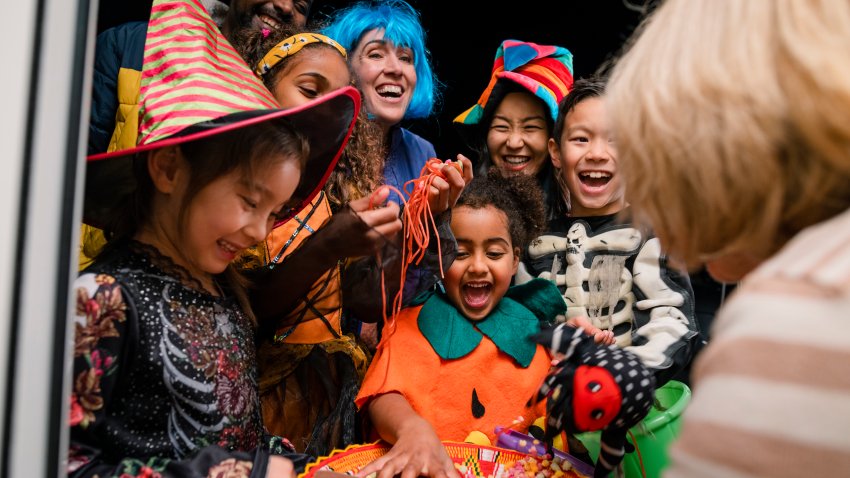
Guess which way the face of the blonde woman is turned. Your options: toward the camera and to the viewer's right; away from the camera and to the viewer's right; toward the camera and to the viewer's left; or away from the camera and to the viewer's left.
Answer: away from the camera and to the viewer's left

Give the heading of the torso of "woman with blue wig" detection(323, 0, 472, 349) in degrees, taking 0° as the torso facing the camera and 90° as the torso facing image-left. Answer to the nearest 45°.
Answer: approximately 0°

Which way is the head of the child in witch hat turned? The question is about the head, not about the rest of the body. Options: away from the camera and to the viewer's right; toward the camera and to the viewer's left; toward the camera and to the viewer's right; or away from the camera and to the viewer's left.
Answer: toward the camera and to the viewer's right

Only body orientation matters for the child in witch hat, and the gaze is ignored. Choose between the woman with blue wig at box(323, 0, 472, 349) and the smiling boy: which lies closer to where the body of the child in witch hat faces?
the smiling boy

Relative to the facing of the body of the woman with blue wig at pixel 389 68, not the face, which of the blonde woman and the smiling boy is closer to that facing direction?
the blonde woman

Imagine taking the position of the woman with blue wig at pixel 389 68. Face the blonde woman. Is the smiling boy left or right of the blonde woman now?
left

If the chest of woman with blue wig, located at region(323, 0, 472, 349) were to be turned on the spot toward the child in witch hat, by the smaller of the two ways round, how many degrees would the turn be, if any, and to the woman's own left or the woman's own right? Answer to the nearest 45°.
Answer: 0° — they already face them

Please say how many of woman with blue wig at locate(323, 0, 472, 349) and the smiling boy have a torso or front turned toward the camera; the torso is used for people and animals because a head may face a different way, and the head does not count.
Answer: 2

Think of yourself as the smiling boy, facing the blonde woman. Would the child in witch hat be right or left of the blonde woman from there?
right
